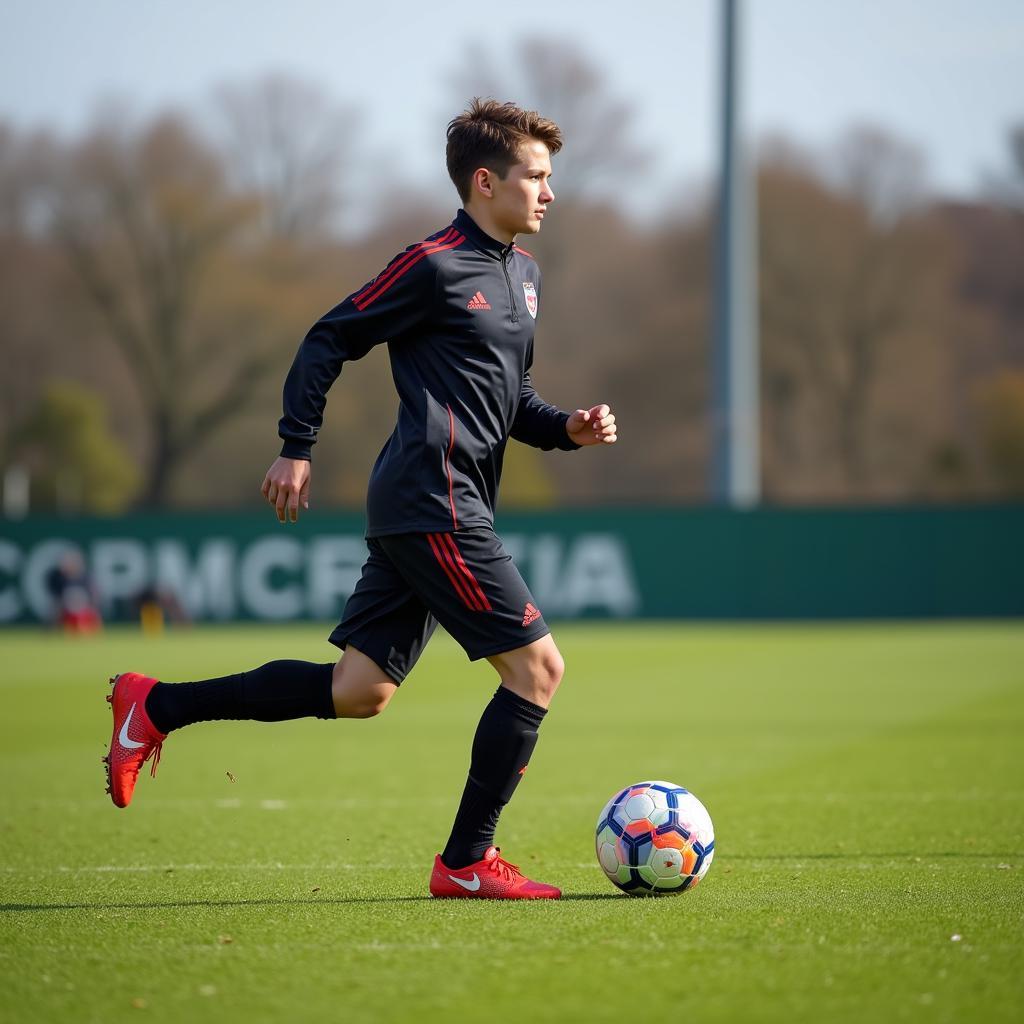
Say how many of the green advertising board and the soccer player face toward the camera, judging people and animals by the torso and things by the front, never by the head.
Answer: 1

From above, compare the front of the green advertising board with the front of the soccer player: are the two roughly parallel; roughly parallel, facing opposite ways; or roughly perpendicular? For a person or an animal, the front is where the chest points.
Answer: roughly perpendicular

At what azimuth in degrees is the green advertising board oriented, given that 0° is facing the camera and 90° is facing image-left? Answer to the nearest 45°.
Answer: approximately 0°

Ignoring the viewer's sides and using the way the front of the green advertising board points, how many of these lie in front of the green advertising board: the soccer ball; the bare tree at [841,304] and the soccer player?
2

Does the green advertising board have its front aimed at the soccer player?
yes

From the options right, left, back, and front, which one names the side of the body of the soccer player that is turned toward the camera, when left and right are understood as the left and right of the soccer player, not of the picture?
right

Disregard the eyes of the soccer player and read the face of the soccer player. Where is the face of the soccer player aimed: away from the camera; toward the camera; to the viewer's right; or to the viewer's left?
to the viewer's right

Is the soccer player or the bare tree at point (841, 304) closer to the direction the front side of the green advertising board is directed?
the soccer player

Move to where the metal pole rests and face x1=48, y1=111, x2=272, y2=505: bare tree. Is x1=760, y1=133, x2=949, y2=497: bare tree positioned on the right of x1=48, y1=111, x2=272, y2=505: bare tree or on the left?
right

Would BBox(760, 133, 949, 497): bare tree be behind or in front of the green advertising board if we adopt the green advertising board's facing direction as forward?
behind
